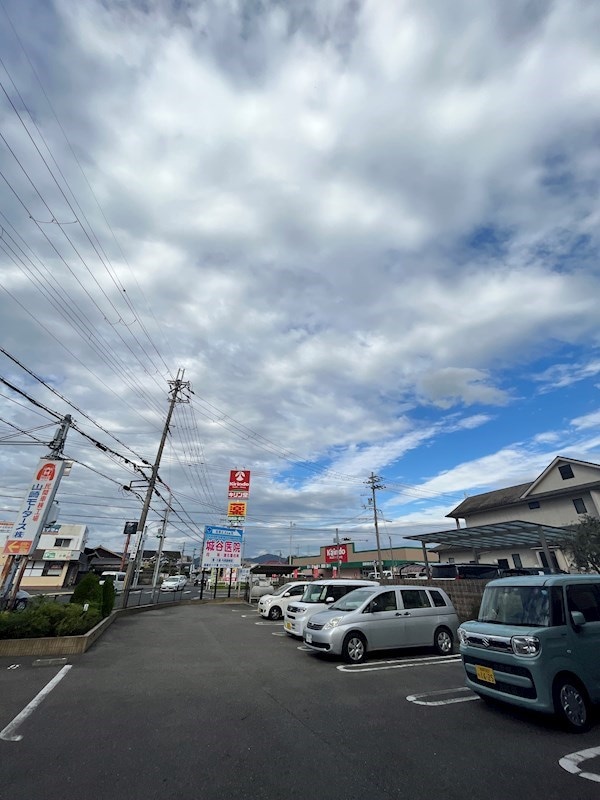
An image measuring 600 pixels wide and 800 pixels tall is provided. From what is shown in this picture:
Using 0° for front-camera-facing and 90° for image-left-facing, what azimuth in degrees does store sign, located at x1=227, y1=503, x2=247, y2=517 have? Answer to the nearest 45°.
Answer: approximately 0°

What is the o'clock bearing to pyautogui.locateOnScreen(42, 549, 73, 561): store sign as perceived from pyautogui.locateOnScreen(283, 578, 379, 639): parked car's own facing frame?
The store sign is roughly at 3 o'clock from the parked car.

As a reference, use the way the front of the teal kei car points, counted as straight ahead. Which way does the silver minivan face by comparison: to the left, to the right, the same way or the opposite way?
the same way

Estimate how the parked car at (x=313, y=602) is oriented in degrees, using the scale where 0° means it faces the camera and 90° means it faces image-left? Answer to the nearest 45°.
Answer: approximately 45°

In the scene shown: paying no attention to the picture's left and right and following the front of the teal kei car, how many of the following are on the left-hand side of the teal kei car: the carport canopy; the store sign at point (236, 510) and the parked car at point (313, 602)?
0

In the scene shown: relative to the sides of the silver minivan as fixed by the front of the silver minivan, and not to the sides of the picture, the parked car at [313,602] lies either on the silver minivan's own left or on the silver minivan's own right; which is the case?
on the silver minivan's own right

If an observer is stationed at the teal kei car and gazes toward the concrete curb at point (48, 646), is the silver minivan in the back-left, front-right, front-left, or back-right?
front-right

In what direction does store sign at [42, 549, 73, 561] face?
toward the camera

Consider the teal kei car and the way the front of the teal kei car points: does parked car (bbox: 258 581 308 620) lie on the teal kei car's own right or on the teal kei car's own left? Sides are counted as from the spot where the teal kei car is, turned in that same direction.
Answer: on the teal kei car's own right

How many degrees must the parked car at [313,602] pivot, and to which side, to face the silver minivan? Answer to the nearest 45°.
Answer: approximately 90° to its left

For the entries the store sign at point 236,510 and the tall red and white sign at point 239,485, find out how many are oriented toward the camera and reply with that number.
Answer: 2

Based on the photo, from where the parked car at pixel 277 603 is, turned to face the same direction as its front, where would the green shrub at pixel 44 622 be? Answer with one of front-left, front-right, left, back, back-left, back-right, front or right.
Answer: front

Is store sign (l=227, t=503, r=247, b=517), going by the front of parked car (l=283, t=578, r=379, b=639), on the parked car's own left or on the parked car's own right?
on the parked car's own right

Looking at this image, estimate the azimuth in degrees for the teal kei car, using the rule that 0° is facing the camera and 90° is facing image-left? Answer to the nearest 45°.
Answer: approximately 45°

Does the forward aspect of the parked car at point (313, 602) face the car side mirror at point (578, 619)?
no

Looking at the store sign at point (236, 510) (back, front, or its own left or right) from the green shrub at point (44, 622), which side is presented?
front

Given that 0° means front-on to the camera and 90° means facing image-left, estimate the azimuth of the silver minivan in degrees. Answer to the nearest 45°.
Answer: approximately 45°

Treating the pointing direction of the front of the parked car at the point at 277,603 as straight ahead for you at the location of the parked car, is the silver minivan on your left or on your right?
on your left

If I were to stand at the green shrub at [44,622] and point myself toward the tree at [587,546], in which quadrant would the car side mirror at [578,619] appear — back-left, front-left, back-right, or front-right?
front-right
